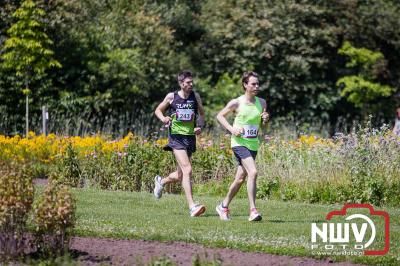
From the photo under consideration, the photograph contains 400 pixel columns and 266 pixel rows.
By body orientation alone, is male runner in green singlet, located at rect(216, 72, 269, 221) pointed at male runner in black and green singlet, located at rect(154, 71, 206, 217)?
no

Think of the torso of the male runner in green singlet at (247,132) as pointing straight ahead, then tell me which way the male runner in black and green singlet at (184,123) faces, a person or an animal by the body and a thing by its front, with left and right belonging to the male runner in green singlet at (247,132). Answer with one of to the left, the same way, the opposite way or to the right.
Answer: the same way

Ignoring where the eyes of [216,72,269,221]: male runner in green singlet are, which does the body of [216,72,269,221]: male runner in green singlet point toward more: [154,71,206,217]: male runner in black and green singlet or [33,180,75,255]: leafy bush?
the leafy bush

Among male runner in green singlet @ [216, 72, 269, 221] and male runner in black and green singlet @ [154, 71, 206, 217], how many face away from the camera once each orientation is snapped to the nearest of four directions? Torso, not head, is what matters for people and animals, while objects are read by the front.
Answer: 0

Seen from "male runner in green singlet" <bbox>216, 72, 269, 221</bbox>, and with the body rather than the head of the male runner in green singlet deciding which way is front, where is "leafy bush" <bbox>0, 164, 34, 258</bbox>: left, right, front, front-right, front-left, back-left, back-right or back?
right

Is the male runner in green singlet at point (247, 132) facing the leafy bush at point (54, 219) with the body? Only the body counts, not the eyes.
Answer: no

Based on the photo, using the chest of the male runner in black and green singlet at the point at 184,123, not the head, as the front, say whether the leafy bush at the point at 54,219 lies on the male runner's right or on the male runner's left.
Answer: on the male runner's right
